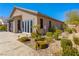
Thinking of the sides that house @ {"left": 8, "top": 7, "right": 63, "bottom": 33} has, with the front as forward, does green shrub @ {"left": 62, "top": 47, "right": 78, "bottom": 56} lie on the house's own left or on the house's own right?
on the house's own left

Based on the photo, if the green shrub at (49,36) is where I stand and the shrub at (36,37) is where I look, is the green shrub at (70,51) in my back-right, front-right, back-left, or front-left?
back-left

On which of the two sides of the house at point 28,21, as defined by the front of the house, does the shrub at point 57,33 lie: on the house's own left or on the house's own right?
on the house's own left

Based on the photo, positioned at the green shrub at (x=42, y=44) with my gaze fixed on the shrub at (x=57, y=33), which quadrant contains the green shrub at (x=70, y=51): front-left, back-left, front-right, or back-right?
front-right

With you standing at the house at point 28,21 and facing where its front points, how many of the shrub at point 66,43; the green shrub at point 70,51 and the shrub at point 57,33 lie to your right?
0
